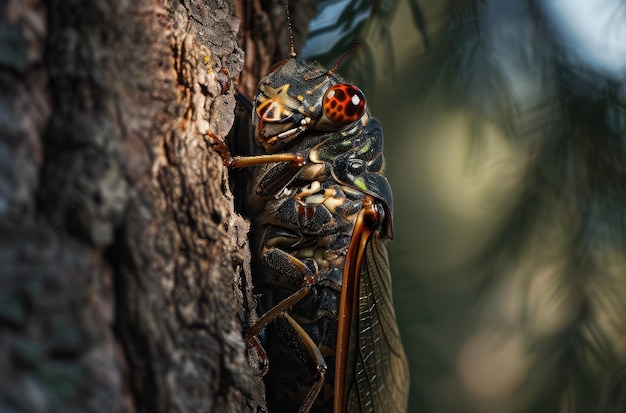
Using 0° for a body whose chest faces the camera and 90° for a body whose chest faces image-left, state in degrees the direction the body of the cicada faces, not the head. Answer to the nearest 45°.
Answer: approximately 45°
